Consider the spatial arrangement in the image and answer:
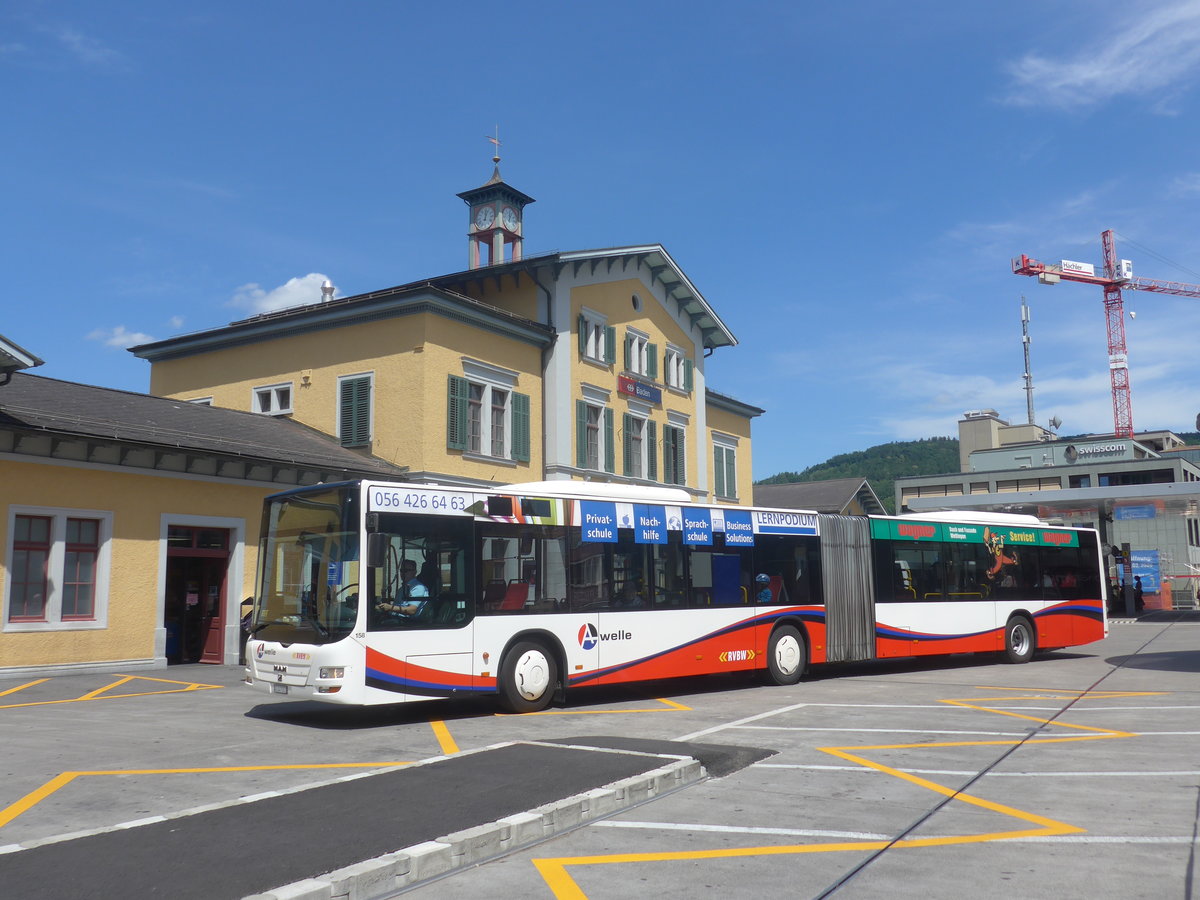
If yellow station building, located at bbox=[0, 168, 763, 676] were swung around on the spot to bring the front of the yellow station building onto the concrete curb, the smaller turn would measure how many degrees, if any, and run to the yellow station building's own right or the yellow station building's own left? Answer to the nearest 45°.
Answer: approximately 45° to the yellow station building's own right

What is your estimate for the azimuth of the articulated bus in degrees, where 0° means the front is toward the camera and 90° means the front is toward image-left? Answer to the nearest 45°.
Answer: approximately 45°

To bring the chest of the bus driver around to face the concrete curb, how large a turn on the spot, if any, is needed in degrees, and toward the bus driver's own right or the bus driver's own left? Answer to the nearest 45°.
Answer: approximately 45° to the bus driver's own left

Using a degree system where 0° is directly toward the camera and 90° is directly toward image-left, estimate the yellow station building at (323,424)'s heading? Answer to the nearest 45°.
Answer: approximately 315°

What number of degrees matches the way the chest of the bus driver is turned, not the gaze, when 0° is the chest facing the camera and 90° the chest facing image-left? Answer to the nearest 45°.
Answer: approximately 45°

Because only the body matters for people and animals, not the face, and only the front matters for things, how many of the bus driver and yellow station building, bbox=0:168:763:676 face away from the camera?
0

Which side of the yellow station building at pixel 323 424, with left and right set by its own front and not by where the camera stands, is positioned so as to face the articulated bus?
front

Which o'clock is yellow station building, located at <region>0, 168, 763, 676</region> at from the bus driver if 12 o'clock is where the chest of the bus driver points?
The yellow station building is roughly at 4 o'clock from the bus driver.

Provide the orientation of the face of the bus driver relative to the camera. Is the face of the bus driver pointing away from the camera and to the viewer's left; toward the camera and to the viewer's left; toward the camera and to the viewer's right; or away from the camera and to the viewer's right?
toward the camera and to the viewer's left

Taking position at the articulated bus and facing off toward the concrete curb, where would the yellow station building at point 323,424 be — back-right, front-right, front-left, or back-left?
back-right

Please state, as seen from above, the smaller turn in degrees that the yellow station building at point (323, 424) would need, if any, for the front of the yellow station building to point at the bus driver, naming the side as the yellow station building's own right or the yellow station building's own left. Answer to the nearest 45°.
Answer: approximately 45° to the yellow station building's own right

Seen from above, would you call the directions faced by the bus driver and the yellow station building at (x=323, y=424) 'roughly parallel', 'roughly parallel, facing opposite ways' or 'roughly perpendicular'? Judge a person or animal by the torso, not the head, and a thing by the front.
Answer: roughly perpendicular
